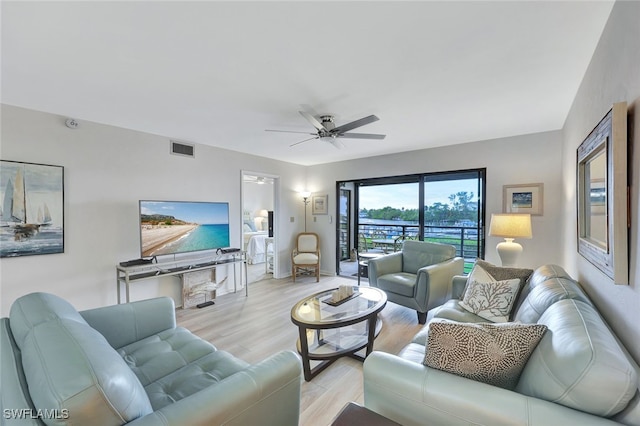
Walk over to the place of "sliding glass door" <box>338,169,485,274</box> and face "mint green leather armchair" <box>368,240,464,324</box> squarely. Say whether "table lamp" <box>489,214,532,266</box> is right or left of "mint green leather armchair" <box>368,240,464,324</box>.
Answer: left

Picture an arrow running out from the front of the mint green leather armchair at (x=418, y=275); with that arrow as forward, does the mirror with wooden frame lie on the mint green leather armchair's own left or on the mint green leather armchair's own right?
on the mint green leather armchair's own left

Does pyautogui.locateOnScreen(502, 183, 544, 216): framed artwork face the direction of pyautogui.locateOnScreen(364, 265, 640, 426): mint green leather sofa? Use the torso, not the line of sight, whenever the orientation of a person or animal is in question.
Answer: yes

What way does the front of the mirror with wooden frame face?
to the viewer's left

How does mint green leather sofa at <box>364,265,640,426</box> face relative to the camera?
to the viewer's left

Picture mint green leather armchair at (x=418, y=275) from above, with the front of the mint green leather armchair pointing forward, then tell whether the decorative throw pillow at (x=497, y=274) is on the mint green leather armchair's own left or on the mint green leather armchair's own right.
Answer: on the mint green leather armchair's own left
